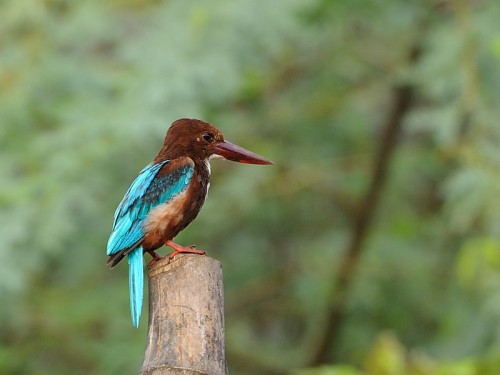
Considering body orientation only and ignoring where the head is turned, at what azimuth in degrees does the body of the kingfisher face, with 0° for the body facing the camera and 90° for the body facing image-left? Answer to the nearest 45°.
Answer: approximately 270°

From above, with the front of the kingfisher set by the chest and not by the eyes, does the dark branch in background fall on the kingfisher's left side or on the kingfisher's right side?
on the kingfisher's left side
